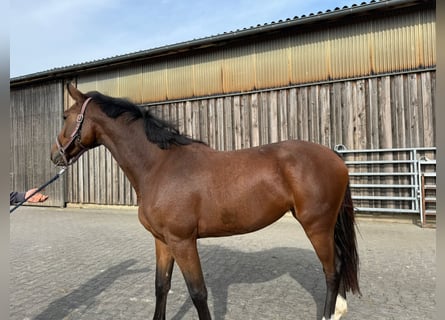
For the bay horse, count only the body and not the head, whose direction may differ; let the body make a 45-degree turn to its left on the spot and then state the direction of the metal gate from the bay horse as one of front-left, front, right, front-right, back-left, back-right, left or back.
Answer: back

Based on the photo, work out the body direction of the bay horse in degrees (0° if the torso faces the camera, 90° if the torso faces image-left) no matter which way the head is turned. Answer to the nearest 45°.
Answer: approximately 90°
